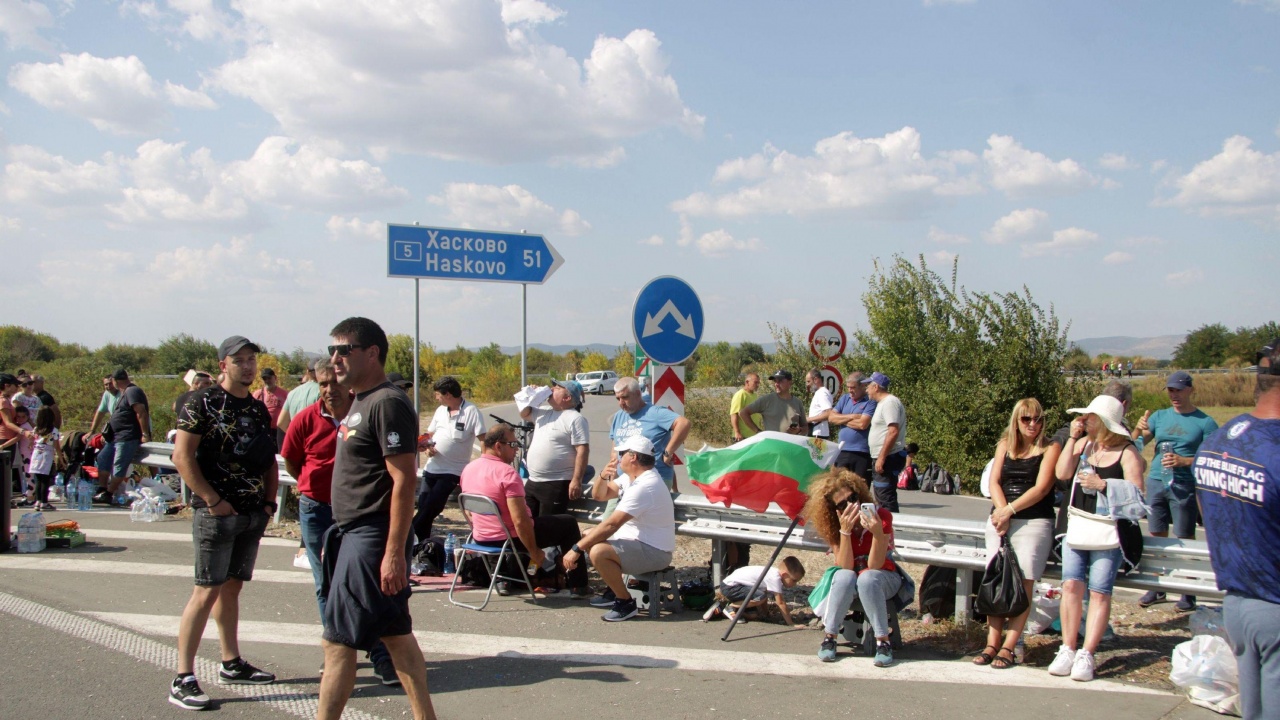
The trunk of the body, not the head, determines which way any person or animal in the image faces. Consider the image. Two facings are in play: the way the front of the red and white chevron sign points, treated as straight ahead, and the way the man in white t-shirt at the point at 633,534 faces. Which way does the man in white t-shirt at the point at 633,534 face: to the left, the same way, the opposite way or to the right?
to the right

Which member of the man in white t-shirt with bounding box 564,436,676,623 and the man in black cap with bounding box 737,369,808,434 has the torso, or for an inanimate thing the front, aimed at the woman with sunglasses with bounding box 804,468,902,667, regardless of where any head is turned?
the man in black cap

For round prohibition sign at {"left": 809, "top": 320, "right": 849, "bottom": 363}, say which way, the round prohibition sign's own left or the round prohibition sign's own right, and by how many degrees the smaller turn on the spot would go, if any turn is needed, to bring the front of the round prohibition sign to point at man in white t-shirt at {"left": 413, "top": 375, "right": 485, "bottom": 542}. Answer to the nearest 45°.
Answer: approximately 45° to the round prohibition sign's own right

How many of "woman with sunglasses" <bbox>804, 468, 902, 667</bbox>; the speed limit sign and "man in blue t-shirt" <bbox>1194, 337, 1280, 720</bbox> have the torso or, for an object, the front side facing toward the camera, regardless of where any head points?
2

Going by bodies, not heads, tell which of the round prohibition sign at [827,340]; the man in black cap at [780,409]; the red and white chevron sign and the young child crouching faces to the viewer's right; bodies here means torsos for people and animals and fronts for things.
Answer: the young child crouching

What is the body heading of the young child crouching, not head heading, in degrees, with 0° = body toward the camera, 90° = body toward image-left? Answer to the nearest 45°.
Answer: approximately 270°

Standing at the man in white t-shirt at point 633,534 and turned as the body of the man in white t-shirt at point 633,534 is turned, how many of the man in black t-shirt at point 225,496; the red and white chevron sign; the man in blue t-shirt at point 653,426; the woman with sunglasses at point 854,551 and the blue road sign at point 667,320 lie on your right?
3

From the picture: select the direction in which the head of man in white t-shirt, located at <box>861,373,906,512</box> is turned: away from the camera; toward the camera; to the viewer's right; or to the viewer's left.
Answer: to the viewer's left

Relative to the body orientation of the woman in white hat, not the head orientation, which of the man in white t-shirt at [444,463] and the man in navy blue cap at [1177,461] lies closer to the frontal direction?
the man in white t-shirt

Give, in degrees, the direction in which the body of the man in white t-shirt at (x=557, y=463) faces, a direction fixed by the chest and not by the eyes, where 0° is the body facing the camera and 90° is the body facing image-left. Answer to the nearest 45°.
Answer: approximately 45°

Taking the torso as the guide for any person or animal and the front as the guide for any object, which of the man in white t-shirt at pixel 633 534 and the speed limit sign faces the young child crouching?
the speed limit sign
